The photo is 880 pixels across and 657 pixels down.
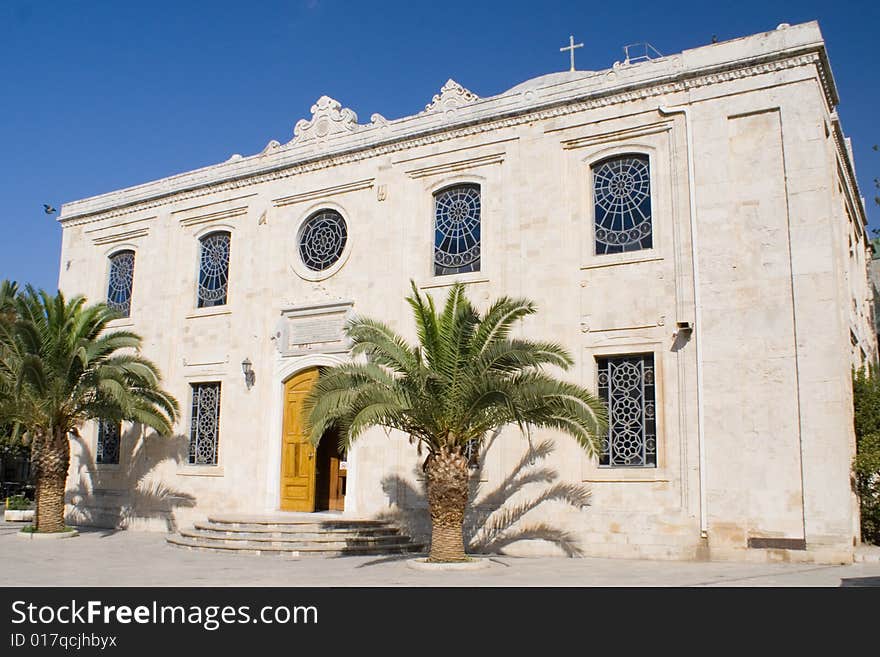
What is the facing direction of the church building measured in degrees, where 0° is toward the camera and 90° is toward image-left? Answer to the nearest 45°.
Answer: approximately 45°

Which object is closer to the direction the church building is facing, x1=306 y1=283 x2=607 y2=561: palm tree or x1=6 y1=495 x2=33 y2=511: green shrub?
the palm tree

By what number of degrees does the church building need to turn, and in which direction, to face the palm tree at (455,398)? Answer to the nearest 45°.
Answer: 0° — it already faces it

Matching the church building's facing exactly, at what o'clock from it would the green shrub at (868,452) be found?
The green shrub is roughly at 8 o'clock from the church building.

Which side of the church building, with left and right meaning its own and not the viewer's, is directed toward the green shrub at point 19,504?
right

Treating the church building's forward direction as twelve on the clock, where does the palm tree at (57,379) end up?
The palm tree is roughly at 2 o'clock from the church building.
